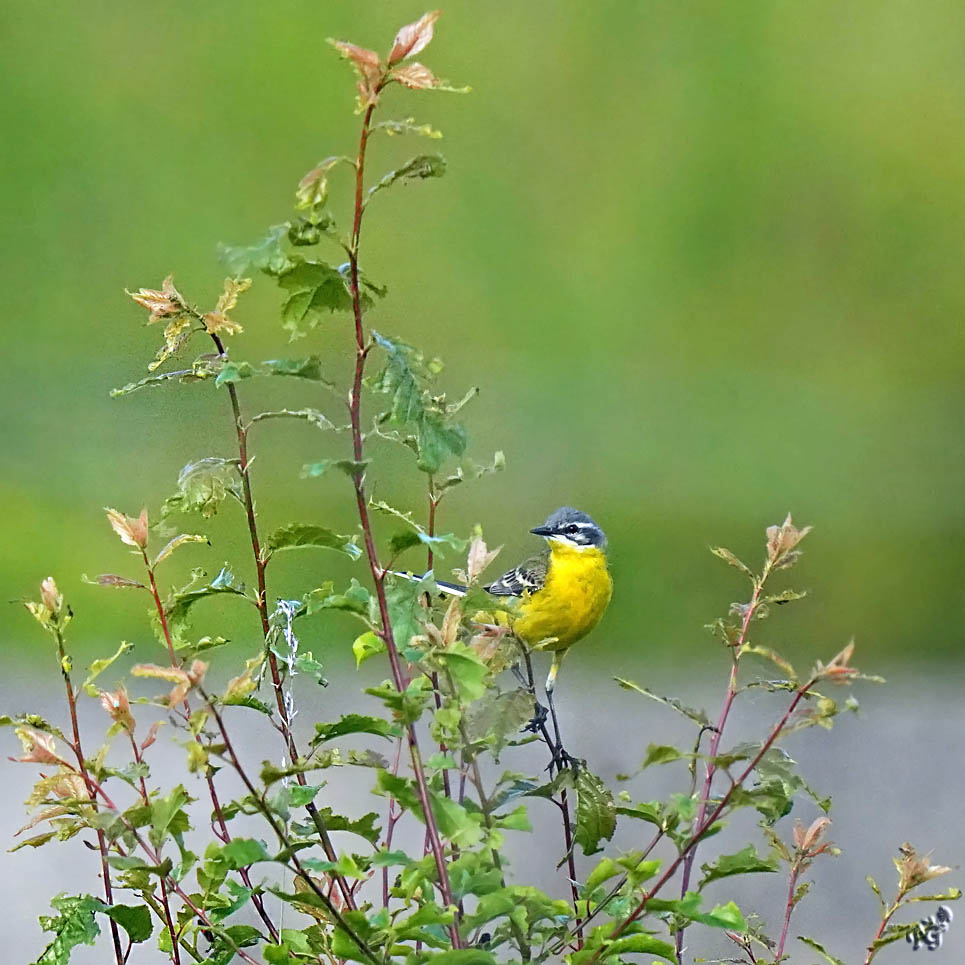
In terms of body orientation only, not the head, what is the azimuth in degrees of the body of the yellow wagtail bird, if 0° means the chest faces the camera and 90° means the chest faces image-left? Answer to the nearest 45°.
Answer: approximately 315°
